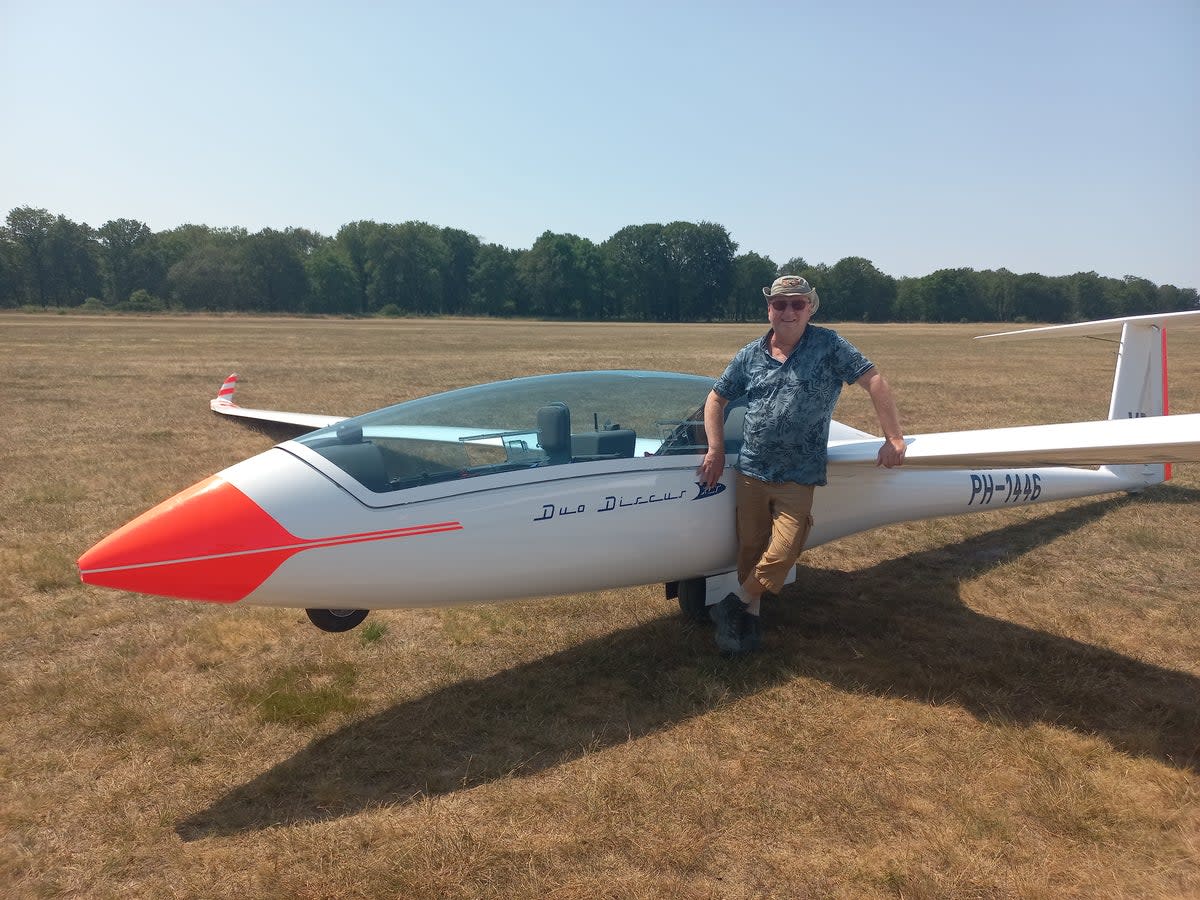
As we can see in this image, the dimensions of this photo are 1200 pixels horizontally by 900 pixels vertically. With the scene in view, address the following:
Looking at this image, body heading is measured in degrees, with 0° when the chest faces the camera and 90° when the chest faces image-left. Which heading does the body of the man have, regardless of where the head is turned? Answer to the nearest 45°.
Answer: approximately 0°

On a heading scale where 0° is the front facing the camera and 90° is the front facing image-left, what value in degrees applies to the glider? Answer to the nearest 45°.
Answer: approximately 45°
